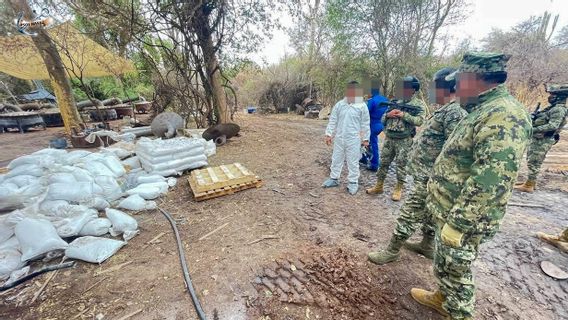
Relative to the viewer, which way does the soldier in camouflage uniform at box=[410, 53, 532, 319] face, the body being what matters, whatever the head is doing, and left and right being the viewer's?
facing to the left of the viewer

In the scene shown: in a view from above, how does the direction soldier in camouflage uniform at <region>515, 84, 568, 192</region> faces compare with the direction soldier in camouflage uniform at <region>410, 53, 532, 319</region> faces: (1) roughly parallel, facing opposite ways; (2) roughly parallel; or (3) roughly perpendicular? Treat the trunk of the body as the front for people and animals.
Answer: roughly parallel

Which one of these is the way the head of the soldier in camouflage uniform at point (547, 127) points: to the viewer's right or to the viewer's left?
to the viewer's left

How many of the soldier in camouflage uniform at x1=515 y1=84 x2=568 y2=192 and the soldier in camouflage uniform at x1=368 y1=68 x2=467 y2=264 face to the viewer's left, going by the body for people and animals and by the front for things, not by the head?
2

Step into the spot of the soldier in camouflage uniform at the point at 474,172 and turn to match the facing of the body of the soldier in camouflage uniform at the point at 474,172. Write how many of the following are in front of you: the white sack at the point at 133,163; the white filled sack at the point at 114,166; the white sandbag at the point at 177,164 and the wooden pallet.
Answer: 4

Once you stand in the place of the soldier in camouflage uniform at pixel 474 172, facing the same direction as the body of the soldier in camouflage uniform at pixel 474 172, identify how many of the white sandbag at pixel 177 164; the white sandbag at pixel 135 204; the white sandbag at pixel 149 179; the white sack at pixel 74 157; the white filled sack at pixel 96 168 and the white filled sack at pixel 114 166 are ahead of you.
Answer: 6

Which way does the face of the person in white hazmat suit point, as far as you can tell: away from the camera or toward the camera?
toward the camera

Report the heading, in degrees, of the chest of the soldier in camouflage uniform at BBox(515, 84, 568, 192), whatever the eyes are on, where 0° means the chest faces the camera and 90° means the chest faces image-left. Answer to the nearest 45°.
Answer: approximately 90°

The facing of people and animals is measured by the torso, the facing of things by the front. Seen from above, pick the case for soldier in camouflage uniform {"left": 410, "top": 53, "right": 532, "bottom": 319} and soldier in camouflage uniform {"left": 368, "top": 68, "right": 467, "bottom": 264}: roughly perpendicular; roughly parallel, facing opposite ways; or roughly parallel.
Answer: roughly parallel

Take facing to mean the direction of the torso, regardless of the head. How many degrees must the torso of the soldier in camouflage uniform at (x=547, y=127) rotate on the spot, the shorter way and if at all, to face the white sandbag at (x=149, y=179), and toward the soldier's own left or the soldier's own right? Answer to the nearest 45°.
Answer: approximately 45° to the soldier's own left

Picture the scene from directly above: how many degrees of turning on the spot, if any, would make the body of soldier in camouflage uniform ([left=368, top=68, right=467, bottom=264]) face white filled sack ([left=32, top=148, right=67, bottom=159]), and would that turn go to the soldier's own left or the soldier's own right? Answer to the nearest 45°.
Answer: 0° — they already face it

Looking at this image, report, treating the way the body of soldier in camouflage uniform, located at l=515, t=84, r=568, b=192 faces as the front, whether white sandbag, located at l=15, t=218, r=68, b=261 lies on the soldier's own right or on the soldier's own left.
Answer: on the soldier's own left

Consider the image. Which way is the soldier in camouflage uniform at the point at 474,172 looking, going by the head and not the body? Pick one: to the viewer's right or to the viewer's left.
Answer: to the viewer's left

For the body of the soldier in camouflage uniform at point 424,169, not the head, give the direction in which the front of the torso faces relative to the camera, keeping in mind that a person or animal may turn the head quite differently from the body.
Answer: to the viewer's left

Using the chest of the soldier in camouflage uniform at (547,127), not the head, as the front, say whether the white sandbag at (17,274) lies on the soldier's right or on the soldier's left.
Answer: on the soldier's left

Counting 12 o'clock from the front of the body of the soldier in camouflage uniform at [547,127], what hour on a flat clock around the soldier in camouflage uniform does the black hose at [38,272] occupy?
The black hose is roughly at 10 o'clock from the soldier in camouflage uniform.
